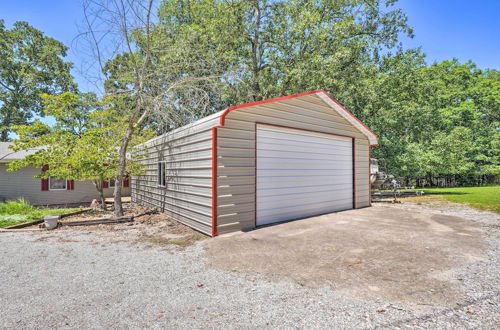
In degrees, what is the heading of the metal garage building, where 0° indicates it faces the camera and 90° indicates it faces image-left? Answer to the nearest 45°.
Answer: approximately 315°

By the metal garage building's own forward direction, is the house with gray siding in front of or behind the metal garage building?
behind

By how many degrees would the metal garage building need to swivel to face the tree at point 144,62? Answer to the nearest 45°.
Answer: approximately 135° to its right
